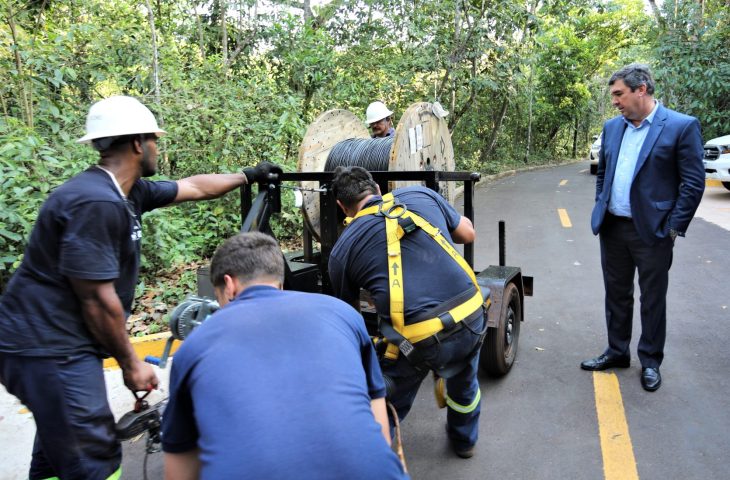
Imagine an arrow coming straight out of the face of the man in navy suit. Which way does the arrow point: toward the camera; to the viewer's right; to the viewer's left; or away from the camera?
to the viewer's left

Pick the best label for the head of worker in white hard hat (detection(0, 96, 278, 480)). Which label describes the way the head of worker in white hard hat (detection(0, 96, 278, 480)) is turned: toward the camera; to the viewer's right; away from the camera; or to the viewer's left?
to the viewer's right

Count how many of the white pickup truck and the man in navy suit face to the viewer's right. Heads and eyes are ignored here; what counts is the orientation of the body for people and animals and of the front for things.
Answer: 0

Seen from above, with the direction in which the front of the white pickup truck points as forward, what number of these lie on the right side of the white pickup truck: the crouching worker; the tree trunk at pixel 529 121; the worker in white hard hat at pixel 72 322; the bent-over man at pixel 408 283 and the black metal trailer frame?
1

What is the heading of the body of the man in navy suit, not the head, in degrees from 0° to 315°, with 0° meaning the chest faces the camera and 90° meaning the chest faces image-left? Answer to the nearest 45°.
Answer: approximately 45°

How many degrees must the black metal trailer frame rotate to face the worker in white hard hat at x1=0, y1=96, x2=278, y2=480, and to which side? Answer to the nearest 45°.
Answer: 0° — it already faces them

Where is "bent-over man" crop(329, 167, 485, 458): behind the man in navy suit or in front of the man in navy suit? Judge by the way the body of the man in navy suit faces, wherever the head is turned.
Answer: in front

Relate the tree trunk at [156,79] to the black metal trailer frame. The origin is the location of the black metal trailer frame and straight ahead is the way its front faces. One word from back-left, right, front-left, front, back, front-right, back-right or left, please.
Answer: right

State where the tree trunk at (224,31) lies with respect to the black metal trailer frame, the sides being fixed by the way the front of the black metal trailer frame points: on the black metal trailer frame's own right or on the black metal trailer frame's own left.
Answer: on the black metal trailer frame's own right

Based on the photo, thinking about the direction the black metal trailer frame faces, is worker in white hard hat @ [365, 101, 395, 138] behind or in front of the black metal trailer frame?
behind

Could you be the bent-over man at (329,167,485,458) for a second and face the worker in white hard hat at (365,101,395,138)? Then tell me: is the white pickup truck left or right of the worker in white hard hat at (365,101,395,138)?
right

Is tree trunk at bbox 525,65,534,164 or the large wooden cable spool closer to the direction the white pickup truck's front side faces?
the large wooden cable spool

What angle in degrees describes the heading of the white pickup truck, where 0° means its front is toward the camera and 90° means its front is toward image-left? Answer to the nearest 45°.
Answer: approximately 45°
